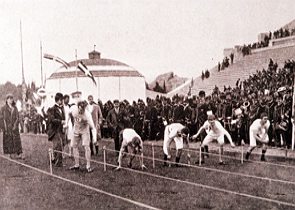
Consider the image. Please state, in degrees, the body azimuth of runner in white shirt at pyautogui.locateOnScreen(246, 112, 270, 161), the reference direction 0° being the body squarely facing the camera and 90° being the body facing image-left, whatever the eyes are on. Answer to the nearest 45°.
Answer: approximately 315°

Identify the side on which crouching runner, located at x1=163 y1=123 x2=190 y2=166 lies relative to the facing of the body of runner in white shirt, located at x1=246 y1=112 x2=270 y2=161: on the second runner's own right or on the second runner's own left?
on the second runner's own right

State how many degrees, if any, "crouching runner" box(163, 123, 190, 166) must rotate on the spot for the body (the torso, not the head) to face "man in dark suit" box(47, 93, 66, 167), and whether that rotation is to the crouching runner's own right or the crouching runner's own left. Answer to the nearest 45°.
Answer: approximately 135° to the crouching runner's own right

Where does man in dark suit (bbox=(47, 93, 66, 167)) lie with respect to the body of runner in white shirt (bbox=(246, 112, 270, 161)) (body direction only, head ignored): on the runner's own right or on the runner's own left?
on the runner's own right
